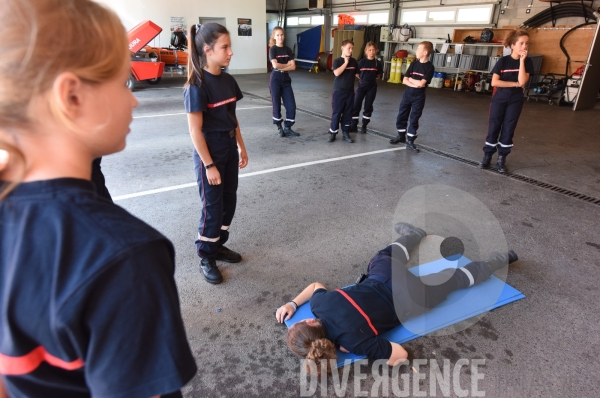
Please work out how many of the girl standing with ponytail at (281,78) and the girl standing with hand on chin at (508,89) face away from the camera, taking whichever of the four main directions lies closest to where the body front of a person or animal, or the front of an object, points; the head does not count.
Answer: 0

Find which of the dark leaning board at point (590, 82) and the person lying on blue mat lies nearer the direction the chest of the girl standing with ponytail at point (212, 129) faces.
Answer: the person lying on blue mat

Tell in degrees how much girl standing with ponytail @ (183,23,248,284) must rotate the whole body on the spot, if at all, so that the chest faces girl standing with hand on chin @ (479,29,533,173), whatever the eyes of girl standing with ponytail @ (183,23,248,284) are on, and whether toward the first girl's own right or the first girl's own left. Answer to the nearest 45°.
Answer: approximately 90° to the first girl's own left

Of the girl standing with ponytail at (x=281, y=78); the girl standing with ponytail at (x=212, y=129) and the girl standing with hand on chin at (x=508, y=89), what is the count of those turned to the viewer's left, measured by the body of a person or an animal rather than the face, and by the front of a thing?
0

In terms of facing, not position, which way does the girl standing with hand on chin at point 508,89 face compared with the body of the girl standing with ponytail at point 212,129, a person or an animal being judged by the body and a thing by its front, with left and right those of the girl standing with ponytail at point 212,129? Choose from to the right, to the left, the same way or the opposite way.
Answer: to the right

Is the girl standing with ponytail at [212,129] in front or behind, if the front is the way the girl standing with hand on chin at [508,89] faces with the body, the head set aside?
in front

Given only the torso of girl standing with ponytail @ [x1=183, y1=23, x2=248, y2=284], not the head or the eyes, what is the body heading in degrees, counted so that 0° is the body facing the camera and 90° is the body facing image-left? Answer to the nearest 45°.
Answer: approximately 315°

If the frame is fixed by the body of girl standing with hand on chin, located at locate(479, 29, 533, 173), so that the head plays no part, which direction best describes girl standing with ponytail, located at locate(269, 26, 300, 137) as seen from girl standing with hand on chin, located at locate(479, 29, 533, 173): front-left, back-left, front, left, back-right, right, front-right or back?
right

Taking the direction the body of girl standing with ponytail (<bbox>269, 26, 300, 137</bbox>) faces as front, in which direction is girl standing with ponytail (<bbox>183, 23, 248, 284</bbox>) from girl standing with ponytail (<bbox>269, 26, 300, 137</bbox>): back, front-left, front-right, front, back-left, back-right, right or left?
front-right

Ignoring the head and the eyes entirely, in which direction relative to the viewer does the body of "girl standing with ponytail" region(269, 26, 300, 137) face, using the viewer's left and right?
facing the viewer and to the right of the viewer

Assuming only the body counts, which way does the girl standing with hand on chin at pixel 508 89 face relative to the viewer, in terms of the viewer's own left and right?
facing the viewer
